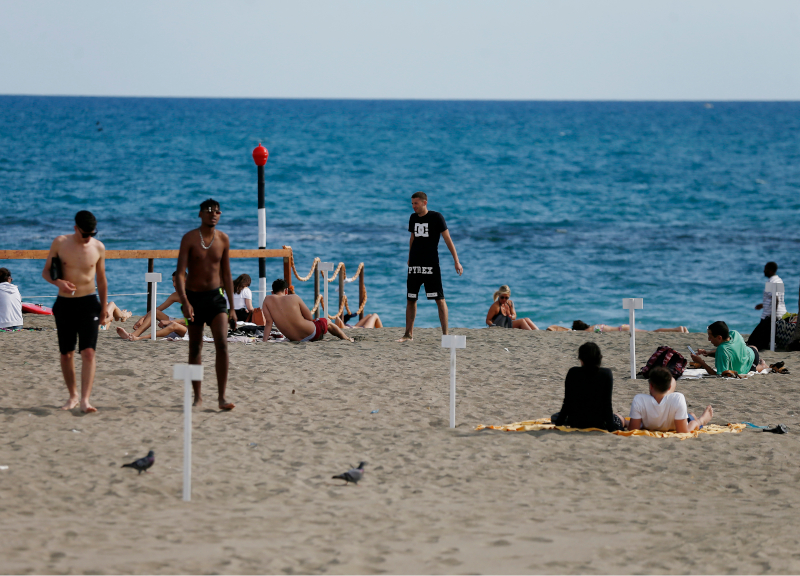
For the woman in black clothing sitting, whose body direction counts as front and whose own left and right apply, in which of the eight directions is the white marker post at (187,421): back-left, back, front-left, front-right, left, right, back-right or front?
back-left

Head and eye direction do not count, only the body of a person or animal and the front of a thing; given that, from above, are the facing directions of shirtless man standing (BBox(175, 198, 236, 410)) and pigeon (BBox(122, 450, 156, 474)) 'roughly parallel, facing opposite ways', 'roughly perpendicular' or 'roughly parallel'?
roughly perpendicular

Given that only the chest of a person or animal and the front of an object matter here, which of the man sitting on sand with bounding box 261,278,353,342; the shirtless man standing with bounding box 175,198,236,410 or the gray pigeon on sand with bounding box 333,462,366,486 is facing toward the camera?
the shirtless man standing

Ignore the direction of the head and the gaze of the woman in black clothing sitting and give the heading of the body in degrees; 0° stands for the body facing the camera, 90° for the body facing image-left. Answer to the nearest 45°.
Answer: approximately 180°

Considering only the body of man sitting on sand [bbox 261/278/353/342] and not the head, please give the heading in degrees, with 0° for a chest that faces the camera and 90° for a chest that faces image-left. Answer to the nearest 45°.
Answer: approximately 225°

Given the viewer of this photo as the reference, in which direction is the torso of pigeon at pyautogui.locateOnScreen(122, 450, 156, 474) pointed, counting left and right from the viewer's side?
facing to the right of the viewer

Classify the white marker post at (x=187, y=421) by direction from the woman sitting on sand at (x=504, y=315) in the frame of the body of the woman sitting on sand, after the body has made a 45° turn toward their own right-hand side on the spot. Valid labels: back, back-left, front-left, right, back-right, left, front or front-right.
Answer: front

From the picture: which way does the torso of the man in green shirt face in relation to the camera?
to the viewer's left

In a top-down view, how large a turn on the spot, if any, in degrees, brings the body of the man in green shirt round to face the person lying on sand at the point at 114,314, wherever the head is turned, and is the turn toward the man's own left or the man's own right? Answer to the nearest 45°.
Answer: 0° — they already face them

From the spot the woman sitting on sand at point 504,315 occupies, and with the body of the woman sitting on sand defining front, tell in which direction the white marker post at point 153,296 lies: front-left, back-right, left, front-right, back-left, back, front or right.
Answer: right

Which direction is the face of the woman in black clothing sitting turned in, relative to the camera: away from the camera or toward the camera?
away from the camera
